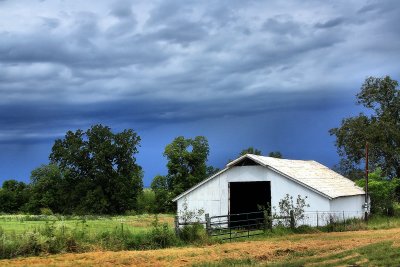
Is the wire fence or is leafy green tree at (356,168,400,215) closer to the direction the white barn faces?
the wire fence

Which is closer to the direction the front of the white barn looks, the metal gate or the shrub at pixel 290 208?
the metal gate

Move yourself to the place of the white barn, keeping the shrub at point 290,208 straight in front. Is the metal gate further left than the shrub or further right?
right

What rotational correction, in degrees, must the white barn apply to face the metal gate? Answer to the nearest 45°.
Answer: approximately 45° to its left

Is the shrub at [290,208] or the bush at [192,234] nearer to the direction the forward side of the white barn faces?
the bush

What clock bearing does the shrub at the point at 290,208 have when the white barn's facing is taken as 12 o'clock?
The shrub is roughly at 10 o'clock from the white barn.

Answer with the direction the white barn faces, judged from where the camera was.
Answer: facing the viewer and to the left of the viewer

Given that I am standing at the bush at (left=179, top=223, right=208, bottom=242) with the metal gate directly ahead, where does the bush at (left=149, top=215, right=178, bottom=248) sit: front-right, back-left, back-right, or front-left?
back-right

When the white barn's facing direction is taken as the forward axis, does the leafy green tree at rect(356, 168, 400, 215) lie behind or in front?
behind
